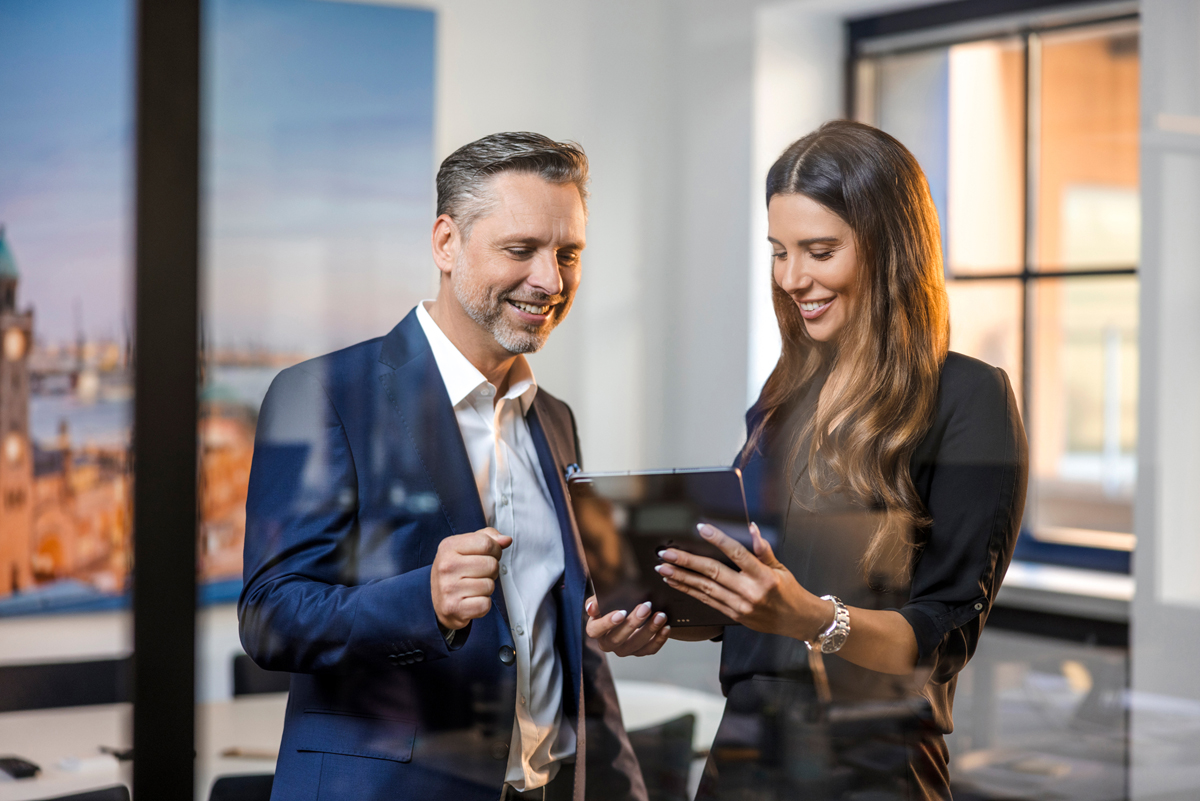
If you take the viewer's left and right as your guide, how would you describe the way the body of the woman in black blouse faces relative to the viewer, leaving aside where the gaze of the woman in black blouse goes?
facing the viewer and to the left of the viewer

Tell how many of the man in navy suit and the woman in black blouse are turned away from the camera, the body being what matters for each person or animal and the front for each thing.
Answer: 0

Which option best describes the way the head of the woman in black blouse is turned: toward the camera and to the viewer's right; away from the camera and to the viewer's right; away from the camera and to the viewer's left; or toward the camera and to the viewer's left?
toward the camera and to the viewer's left

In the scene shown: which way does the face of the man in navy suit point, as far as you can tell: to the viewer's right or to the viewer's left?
to the viewer's right

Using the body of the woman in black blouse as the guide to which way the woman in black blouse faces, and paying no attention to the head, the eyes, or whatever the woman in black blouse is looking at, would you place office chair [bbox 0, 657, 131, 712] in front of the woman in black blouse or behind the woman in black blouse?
in front

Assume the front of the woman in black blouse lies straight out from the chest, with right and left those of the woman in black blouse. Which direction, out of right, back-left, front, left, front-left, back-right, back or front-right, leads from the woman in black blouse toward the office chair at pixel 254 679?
front-right

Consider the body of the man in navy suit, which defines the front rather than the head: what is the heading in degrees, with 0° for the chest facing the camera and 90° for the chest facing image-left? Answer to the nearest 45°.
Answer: approximately 315°

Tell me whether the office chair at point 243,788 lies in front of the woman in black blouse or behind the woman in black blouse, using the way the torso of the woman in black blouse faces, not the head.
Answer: in front

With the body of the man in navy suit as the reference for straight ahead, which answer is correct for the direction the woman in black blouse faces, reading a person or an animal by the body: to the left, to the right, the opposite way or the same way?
to the right
